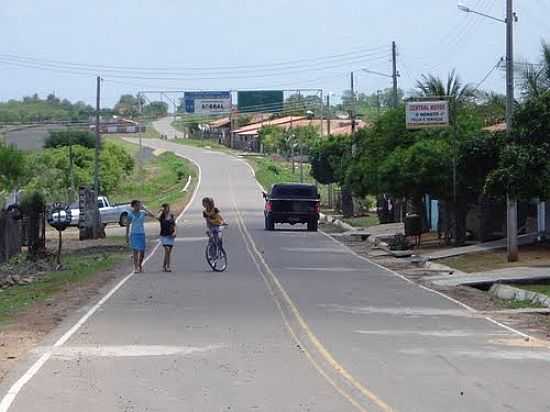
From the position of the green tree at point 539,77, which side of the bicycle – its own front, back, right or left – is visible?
left

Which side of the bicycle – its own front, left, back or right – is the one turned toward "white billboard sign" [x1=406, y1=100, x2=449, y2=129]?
left

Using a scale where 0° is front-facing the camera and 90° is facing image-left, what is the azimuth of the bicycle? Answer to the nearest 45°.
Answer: approximately 315°

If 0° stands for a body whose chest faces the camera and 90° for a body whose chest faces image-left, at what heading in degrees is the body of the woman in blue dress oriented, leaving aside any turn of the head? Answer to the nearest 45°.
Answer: approximately 0°

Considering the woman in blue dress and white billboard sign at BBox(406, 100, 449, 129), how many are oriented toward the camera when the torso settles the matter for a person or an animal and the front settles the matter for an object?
2
